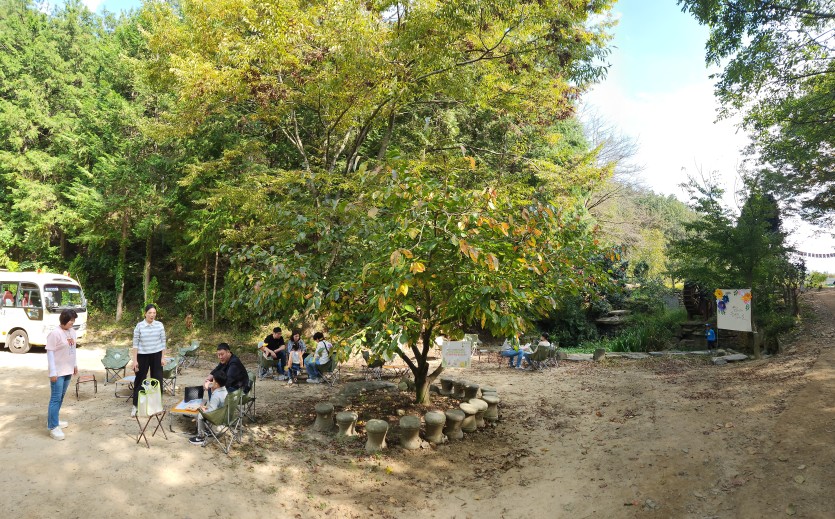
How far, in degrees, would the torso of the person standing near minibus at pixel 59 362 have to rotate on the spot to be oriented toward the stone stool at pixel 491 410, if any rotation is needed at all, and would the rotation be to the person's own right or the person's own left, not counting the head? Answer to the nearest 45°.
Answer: approximately 45° to the person's own left

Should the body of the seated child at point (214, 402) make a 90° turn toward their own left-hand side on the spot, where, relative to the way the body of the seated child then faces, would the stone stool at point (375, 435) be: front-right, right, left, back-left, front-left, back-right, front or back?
left

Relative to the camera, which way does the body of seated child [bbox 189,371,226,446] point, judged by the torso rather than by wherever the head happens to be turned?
to the viewer's left

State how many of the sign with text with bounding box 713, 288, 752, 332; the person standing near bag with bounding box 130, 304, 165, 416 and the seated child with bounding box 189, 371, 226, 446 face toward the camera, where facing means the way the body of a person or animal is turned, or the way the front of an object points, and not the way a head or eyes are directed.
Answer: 2

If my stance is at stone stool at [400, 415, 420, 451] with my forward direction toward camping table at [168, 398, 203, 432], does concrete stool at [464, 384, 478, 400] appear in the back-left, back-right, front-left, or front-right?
back-right

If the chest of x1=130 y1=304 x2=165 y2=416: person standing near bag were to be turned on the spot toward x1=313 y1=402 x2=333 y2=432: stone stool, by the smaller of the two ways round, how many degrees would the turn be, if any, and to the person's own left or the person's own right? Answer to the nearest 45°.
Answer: approximately 90° to the person's own left

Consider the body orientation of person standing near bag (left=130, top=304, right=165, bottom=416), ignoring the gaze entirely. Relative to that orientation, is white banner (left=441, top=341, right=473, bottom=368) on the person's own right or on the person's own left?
on the person's own left

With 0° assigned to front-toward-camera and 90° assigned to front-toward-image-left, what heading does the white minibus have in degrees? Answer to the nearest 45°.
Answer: approximately 315°

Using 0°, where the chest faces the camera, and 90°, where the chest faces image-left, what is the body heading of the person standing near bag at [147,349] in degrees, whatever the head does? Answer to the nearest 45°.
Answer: approximately 0°

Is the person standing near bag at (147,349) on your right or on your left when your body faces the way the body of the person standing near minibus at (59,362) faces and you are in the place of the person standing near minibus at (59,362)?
on your left

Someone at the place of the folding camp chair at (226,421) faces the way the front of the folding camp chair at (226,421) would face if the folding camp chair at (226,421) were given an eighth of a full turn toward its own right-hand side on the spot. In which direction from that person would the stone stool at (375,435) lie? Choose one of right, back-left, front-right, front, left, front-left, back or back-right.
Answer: right

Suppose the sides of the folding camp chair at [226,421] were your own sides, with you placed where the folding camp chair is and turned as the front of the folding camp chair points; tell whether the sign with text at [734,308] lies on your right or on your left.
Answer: on your right
